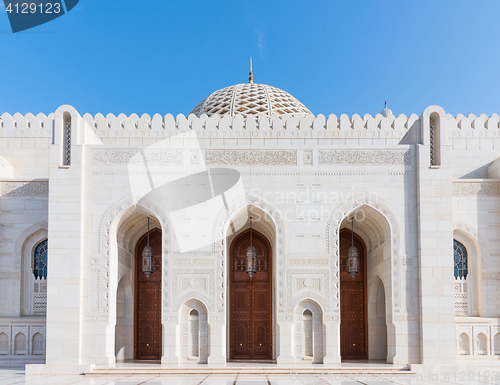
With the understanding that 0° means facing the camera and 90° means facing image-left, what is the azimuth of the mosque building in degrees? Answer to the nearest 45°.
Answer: approximately 0°

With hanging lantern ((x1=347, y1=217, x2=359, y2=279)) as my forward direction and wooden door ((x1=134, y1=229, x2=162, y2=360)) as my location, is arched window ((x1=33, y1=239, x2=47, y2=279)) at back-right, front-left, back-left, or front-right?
back-right
